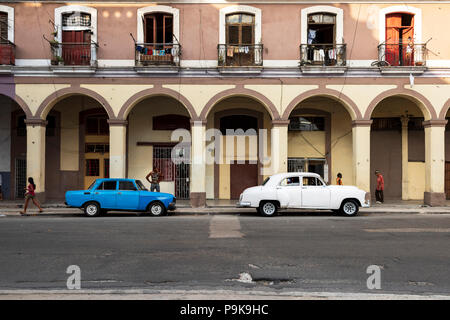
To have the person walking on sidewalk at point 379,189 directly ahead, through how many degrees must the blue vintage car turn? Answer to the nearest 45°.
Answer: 0° — it already faces them

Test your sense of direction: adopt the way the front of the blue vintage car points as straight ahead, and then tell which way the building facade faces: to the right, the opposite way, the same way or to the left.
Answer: to the right

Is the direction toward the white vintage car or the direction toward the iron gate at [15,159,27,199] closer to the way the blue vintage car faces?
the white vintage car

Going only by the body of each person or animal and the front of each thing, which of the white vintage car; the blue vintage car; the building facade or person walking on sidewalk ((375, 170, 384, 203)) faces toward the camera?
the building facade

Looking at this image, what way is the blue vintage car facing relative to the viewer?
to the viewer's right
